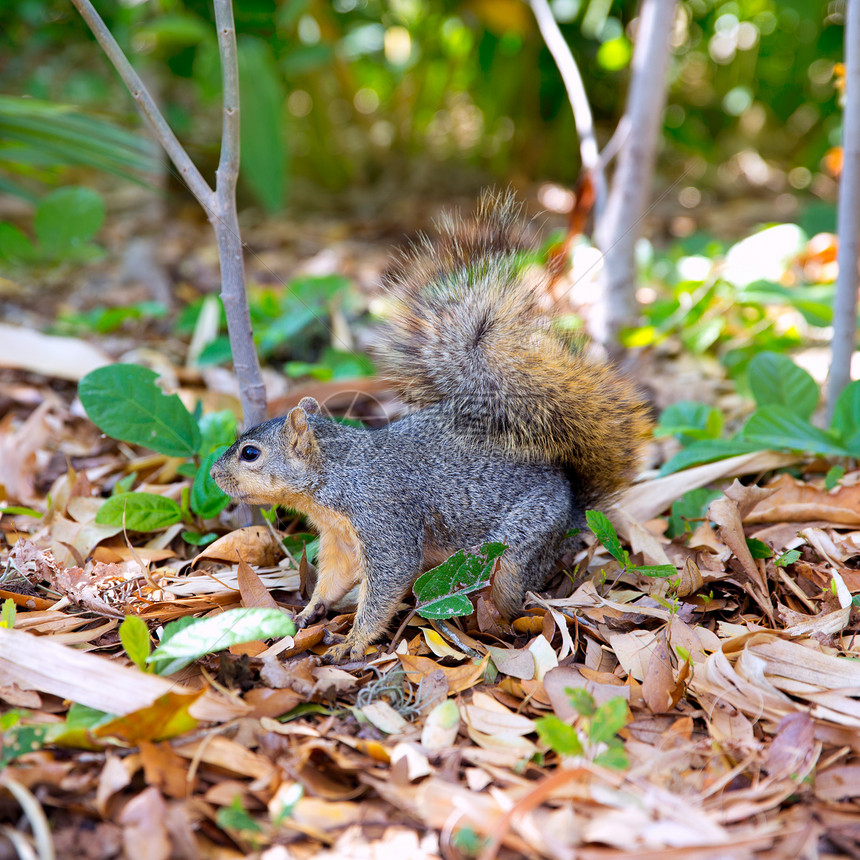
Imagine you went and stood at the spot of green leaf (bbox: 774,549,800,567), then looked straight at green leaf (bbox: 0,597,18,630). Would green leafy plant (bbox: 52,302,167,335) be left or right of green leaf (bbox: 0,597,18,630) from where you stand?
right

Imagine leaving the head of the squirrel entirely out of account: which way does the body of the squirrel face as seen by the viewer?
to the viewer's left

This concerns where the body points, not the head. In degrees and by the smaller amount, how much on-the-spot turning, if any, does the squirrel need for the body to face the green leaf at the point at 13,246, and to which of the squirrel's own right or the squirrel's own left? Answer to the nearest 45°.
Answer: approximately 45° to the squirrel's own right

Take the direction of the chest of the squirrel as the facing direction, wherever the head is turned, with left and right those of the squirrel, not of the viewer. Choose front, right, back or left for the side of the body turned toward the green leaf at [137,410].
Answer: front

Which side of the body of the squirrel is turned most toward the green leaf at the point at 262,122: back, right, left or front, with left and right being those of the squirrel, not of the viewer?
right

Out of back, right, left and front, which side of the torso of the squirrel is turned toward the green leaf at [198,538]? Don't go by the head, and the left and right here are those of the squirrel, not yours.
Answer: front

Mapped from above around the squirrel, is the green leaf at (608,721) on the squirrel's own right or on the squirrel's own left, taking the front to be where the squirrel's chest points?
on the squirrel's own left

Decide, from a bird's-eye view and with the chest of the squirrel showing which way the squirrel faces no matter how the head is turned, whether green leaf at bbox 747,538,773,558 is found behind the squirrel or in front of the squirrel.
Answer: behind

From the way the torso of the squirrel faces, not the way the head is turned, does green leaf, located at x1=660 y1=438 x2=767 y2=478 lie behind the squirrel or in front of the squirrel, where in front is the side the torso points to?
behind

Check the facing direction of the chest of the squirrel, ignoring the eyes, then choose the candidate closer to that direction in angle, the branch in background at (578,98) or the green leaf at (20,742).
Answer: the green leaf
